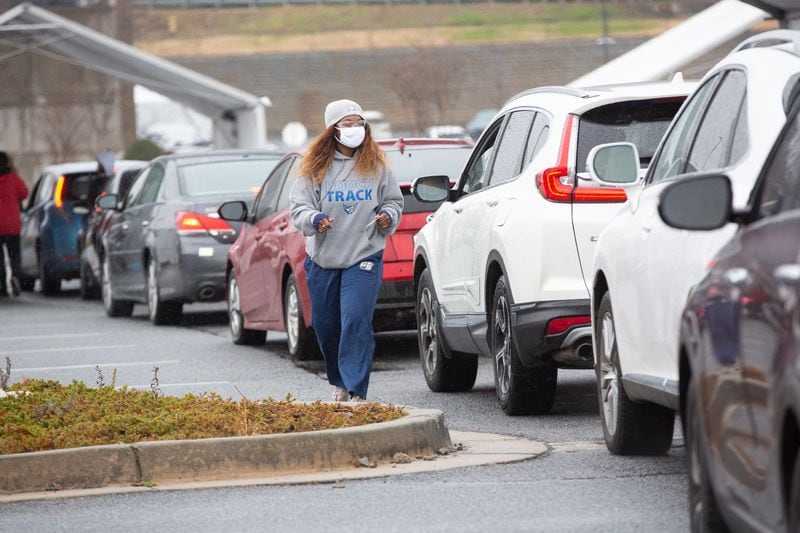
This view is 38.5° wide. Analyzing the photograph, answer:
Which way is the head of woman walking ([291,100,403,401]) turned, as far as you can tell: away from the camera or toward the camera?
toward the camera

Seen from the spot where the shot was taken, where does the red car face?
facing away from the viewer and to the left of the viewer

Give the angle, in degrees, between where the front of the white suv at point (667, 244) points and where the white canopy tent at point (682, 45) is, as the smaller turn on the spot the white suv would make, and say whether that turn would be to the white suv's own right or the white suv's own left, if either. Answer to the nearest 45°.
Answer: approximately 45° to the white suv's own right

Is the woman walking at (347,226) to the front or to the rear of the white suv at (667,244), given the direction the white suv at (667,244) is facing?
to the front

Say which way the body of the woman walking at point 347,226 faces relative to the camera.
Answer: toward the camera

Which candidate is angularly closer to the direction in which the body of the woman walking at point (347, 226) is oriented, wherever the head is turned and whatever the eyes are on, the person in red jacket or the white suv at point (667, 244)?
the white suv

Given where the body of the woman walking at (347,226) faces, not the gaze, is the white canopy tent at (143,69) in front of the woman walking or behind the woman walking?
behind

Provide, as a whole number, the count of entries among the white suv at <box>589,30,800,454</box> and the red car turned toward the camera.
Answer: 0

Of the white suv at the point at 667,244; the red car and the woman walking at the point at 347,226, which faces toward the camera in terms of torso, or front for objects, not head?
the woman walking

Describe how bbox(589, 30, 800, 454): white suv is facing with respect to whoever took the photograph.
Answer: facing away from the viewer and to the left of the viewer

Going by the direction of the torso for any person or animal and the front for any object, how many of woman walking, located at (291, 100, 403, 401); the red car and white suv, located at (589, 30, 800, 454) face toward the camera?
1
